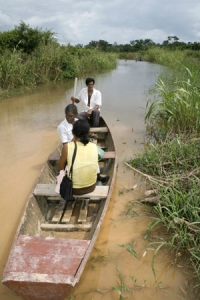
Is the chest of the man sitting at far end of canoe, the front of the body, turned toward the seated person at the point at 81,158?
yes
